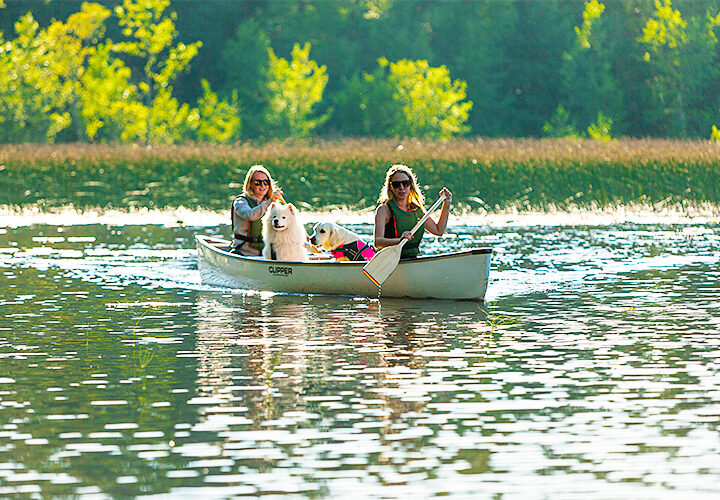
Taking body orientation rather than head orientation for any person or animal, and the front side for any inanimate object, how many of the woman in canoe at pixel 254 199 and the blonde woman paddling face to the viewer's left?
0

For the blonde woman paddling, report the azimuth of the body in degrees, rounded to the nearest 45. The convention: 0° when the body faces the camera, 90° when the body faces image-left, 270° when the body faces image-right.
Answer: approximately 315°
